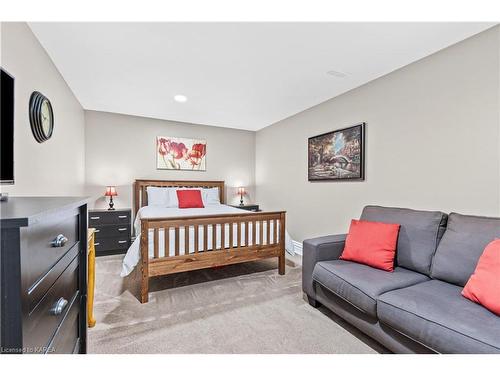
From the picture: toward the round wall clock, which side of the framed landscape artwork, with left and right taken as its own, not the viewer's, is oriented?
front

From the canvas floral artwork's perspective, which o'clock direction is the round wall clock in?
The round wall clock is roughly at 1 o'clock from the canvas floral artwork.

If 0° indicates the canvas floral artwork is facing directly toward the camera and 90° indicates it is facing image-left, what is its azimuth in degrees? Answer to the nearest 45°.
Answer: approximately 0°

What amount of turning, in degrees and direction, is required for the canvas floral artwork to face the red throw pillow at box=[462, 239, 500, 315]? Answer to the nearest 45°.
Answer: approximately 45° to its left

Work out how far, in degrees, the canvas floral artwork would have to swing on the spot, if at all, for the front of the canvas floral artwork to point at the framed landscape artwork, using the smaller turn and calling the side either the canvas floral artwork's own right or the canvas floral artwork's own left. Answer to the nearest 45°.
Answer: approximately 45° to the canvas floral artwork's own left

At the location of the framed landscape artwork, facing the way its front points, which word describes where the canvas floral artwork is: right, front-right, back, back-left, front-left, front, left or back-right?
front-right

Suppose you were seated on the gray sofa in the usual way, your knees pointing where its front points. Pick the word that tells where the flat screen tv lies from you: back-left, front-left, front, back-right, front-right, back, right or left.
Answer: front

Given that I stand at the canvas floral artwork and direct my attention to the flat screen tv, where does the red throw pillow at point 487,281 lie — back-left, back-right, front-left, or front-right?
front-left

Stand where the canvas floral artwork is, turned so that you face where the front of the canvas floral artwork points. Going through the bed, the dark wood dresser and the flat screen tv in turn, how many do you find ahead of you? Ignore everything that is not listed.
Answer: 3

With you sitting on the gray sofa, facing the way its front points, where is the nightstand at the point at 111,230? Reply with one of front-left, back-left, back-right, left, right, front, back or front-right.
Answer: front-right

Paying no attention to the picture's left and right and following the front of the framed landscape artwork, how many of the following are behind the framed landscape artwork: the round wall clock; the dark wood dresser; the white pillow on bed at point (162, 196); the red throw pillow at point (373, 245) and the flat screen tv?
0

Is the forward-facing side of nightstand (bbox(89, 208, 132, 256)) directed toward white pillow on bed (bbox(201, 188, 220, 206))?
no

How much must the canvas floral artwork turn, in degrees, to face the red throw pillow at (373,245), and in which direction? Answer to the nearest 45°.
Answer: approximately 45° to its left

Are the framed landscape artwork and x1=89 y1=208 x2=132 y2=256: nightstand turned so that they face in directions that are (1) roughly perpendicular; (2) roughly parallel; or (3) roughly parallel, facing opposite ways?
roughly perpendicular

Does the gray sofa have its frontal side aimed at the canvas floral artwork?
no

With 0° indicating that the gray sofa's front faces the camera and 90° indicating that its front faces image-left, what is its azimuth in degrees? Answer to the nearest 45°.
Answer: approximately 45°

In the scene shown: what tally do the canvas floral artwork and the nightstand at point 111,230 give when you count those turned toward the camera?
2

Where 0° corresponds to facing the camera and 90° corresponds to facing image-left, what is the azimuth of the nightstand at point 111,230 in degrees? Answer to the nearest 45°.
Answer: approximately 0°
